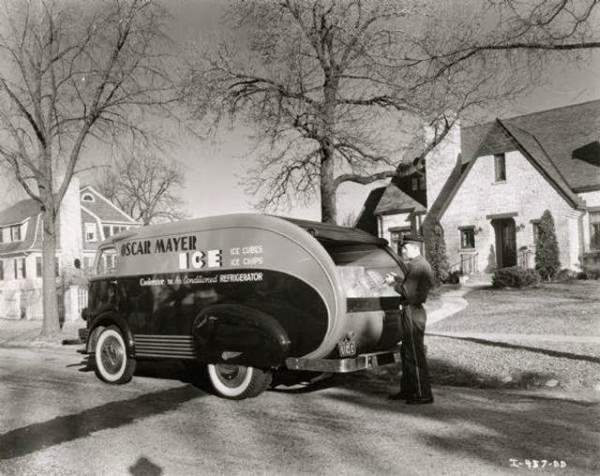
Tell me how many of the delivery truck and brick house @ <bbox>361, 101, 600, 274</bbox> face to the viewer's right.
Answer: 0

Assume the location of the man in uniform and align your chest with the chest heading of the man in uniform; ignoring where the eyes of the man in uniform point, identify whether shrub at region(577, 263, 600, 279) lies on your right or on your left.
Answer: on your right

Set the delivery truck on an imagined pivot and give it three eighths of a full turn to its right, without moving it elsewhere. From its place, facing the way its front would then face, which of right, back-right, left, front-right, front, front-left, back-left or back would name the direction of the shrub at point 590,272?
front-left

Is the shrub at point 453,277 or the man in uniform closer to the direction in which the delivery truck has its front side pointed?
the shrub

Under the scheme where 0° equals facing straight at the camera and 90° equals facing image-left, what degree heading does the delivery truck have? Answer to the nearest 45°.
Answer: approximately 135°

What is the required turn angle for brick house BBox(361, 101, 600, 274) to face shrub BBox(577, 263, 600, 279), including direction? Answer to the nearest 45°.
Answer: approximately 90° to its left

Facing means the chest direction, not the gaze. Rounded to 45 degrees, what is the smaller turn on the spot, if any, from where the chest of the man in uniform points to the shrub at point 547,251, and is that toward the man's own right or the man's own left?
approximately 90° to the man's own right

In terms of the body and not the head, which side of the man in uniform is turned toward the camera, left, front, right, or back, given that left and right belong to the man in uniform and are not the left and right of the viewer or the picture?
left

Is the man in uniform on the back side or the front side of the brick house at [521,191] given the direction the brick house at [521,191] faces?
on the front side

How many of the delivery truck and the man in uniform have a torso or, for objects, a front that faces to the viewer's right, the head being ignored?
0

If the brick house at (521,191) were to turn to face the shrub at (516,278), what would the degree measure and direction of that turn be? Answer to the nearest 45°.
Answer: approximately 45° to its left

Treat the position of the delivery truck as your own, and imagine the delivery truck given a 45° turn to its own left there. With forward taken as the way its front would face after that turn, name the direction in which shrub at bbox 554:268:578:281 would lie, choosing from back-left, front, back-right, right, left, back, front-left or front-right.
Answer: back-right

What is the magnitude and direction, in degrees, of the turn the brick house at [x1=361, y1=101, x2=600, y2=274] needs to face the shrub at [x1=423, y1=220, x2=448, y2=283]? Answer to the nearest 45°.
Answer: approximately 45° to its right

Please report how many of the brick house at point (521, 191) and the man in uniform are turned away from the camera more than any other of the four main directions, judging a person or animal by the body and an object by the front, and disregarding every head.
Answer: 0

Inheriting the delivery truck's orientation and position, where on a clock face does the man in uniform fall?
The man in uniform is roughly at 5 o'clock from the delivery truck.

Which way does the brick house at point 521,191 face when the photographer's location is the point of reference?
facing the viewer and to the left of the viewer

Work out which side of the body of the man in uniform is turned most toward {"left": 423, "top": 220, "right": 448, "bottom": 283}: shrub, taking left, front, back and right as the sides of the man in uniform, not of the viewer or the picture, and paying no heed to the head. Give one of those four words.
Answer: right

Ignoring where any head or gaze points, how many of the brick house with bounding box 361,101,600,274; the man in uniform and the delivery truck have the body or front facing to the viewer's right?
0
